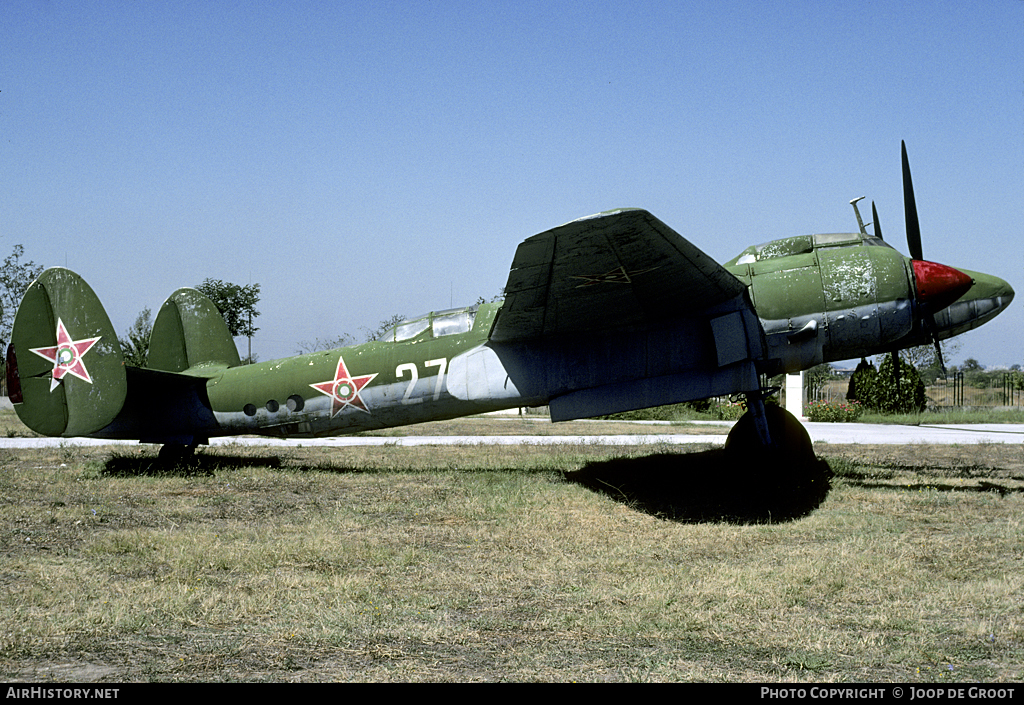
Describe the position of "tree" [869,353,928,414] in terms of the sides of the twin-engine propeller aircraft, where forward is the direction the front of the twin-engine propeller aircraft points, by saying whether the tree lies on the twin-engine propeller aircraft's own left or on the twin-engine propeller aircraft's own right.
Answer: on the twin-engine propeller aircraft's own left

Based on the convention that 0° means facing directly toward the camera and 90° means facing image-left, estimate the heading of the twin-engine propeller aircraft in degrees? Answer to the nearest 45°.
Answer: approximately 270°

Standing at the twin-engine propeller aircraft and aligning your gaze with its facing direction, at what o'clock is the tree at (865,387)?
The tree is roughly at 10 o'clock from the twin-engine propeller aircraft.

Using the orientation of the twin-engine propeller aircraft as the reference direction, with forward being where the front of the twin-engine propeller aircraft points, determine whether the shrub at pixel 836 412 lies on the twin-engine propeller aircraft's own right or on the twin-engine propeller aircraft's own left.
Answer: on the twin-engine propeller aircraft's own left
